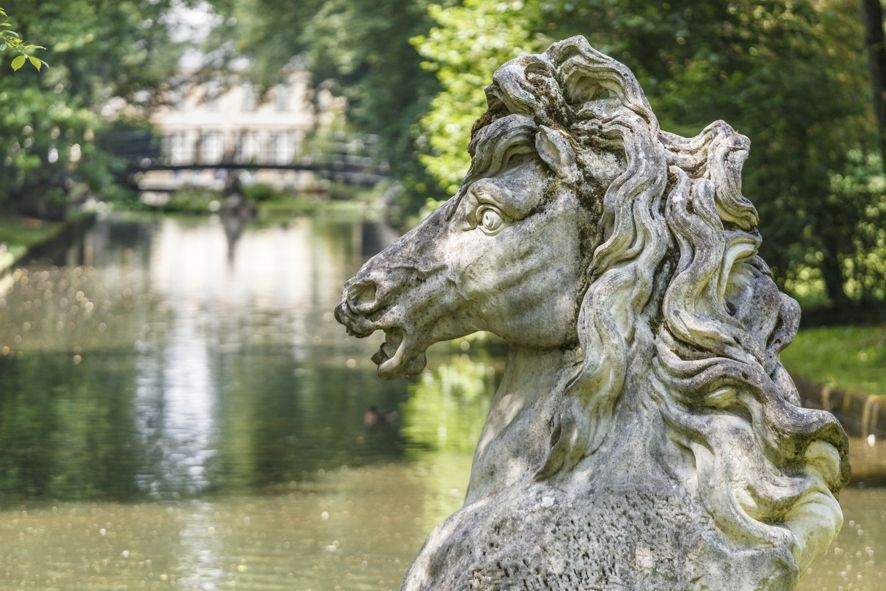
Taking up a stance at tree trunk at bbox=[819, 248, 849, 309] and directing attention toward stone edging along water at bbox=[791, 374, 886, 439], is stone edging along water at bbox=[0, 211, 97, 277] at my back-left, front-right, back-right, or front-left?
back-right

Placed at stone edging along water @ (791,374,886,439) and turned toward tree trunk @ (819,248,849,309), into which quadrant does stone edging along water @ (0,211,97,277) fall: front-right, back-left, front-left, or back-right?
front-left

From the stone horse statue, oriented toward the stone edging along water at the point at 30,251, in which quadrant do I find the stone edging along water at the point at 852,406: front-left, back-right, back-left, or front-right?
front-right

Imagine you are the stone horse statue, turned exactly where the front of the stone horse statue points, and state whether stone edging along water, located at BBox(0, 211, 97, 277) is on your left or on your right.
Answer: on your right

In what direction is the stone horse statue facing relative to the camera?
to the viewer's left

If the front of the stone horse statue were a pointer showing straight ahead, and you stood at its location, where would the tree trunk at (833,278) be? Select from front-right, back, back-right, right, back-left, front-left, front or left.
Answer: right

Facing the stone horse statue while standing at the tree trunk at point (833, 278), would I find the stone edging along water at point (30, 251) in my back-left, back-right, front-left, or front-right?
back-right

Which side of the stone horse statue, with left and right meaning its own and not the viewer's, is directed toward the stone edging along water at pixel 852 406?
right
